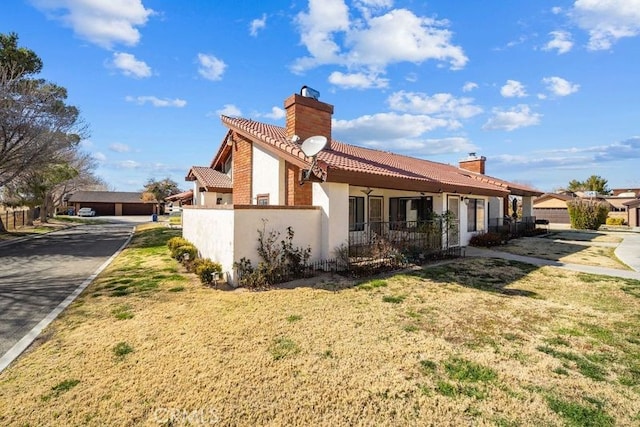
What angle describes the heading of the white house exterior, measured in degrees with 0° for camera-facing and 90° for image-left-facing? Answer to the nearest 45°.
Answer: approximately 315°

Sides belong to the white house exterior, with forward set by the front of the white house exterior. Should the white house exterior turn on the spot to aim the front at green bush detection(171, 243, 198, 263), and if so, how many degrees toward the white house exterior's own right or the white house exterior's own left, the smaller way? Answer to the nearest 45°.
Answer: approximately 135° to the white house exterior's own right

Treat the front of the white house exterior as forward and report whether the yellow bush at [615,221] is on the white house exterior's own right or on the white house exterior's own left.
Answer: on the white house exterior's own left

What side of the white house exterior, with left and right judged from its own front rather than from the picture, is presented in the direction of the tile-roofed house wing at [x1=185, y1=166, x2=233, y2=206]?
back

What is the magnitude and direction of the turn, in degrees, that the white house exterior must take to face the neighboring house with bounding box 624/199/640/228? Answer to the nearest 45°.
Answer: approximately 90° to its left

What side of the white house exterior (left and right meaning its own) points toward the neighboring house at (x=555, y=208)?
left

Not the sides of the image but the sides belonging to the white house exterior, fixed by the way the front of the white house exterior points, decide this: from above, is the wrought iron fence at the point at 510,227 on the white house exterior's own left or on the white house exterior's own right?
on the white house exterior's own left

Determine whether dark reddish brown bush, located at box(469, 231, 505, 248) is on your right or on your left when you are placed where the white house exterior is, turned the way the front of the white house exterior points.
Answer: on your left

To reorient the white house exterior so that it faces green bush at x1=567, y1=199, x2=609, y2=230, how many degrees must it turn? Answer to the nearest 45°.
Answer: approximately 90° to its left
